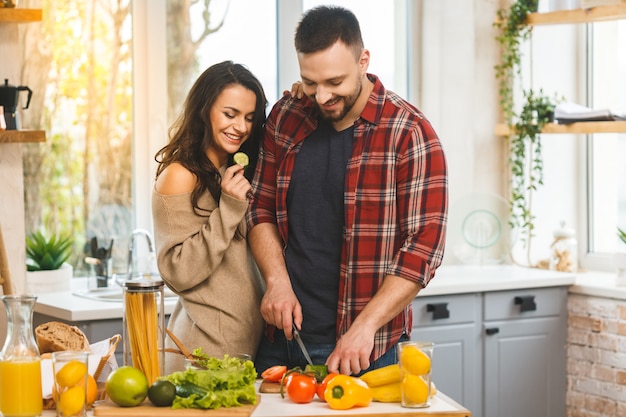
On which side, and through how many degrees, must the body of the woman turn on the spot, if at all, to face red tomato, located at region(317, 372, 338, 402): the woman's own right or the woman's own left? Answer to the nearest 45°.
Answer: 0° — they already face it

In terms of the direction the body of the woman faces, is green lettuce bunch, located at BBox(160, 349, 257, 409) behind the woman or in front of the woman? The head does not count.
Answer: in front

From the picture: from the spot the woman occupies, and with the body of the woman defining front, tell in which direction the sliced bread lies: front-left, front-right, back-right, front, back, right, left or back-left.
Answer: right

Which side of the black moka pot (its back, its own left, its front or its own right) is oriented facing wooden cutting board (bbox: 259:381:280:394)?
left

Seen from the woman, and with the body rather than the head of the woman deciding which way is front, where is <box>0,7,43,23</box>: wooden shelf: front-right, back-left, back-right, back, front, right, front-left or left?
back

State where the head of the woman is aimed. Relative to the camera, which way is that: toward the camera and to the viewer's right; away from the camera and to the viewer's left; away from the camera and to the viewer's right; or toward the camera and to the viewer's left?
toward the camera and to the viewer's right

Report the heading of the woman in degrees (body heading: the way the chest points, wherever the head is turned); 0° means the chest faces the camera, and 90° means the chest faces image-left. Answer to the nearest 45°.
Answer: approximately 315°
